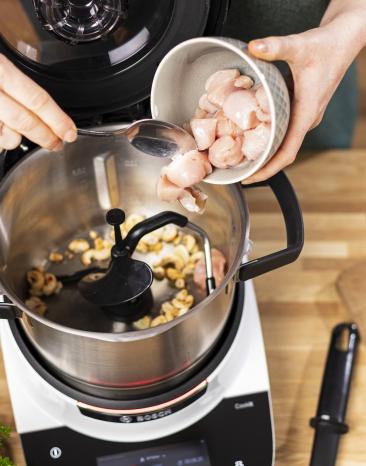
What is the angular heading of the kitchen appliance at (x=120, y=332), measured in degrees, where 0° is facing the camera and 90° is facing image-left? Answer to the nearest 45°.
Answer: approximately 0°
